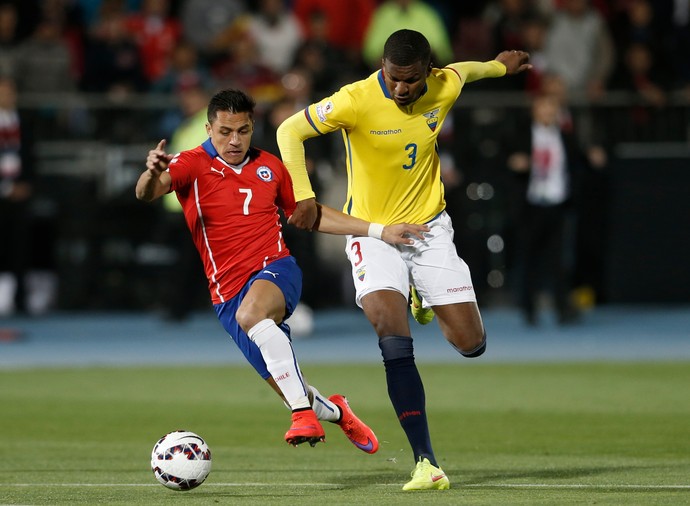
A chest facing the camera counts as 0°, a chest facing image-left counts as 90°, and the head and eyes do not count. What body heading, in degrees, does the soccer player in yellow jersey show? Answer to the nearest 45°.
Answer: approximately 0°

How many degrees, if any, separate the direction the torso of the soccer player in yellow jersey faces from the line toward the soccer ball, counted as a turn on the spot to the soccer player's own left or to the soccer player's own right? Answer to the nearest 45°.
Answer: approximately 45° to the soccer player's own right

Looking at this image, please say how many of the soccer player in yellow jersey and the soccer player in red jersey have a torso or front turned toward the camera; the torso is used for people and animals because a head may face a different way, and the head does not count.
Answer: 2

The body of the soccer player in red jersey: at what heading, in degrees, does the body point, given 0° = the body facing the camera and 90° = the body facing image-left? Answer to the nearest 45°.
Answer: approximately 0°

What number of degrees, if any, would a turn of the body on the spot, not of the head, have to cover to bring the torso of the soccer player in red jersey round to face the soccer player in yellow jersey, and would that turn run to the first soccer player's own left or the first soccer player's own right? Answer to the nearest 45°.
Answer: approximately 90° to the first soccer player's own left
